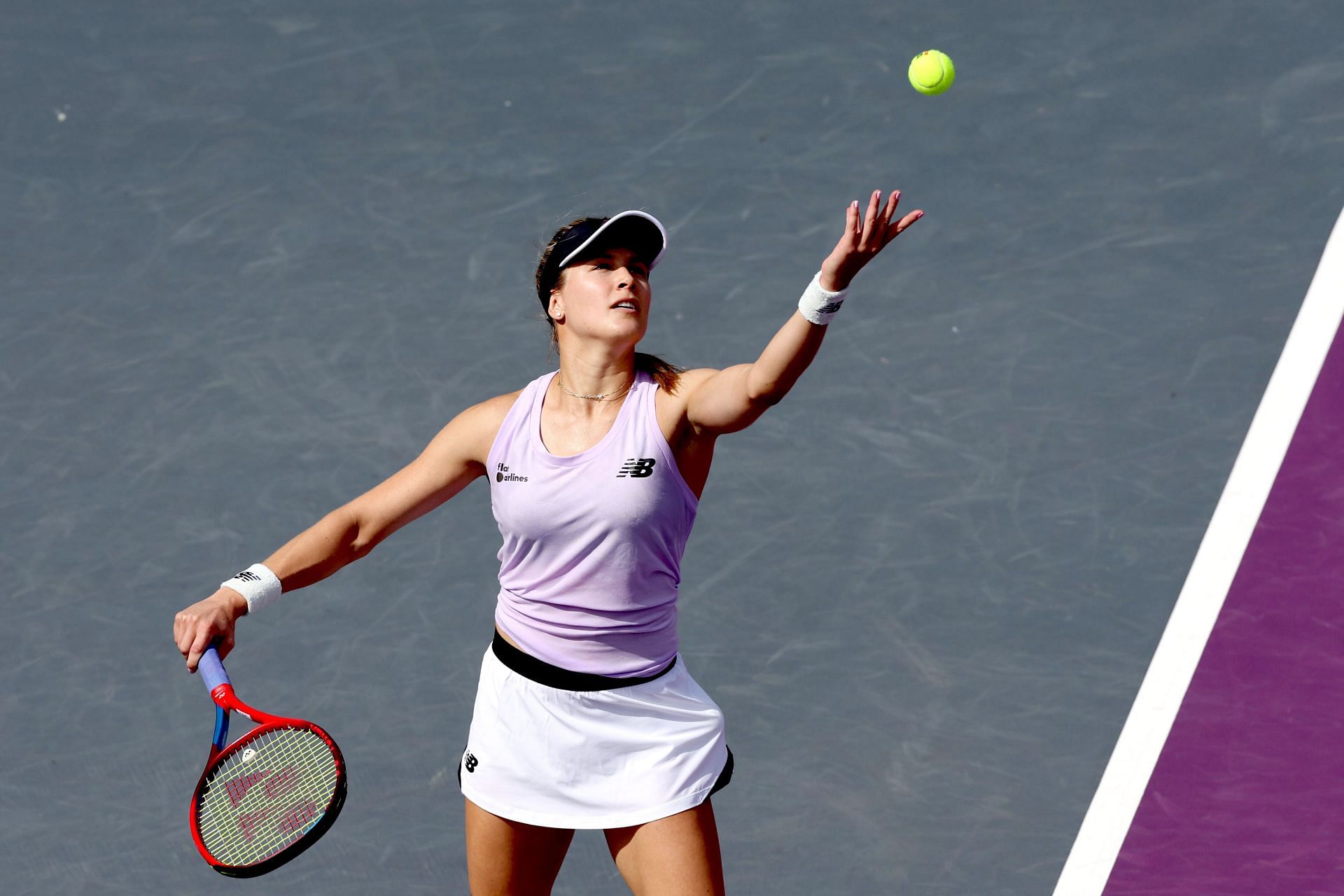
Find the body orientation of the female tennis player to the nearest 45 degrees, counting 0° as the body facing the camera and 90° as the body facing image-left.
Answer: approximately 0°
